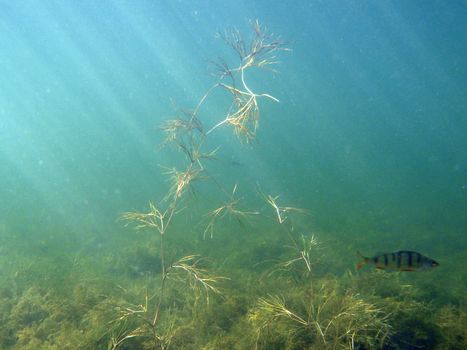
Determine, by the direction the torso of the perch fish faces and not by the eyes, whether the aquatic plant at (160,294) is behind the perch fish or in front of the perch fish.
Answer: behind

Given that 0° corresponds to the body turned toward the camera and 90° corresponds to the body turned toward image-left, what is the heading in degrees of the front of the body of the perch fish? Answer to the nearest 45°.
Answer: approximately 270°
